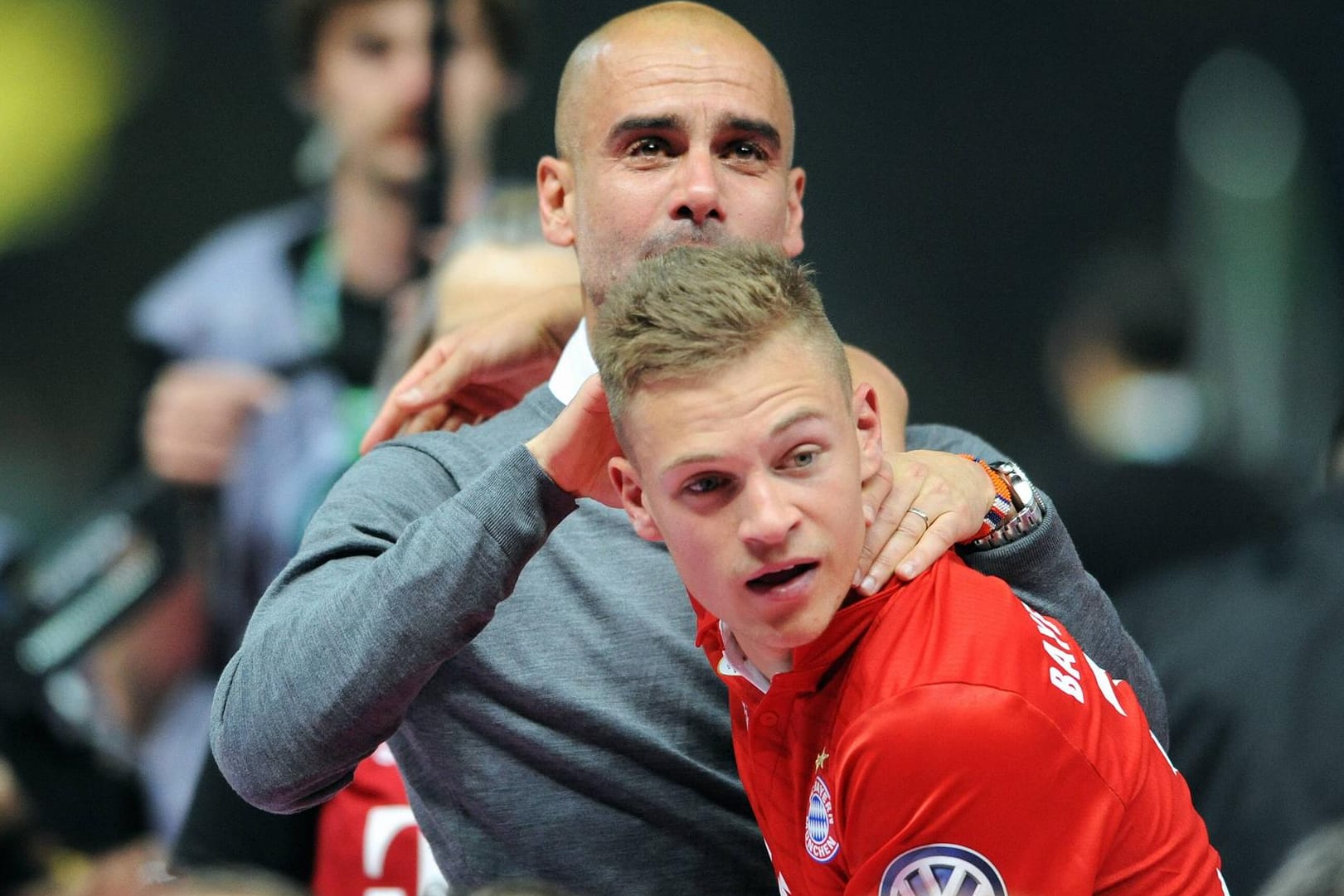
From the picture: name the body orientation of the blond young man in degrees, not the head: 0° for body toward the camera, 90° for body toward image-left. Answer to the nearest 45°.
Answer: approximately 45°

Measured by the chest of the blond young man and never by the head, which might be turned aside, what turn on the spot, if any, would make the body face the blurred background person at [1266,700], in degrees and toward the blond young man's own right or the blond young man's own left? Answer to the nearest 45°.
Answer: approximately 180°

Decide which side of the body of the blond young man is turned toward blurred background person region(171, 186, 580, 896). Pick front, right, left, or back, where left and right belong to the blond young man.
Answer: right

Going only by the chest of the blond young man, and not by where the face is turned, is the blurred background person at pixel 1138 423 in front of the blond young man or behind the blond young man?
behind

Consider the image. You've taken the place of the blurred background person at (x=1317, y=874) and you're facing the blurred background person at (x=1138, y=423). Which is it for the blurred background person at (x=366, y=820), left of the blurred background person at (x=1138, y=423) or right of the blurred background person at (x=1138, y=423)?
left

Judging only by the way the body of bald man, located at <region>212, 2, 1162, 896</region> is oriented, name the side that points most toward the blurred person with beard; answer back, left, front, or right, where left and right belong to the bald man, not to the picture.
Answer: back

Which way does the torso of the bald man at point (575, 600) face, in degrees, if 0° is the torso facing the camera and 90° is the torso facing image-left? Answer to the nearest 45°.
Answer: approximately 0°
